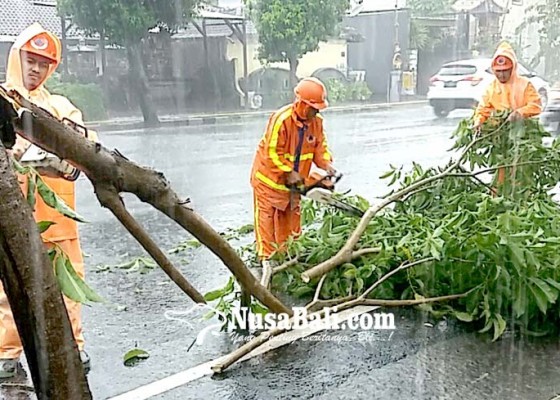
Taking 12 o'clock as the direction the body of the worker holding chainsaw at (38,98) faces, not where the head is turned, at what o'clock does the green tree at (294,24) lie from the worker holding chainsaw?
The green tree is roughly at 7 o'clock from the worker holding chainsaw.

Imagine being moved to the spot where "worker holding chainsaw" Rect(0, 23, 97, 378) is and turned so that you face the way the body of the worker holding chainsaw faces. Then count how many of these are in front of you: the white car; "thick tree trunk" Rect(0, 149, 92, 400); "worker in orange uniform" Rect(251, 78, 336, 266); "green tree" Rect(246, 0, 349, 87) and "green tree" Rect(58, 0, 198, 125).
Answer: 1

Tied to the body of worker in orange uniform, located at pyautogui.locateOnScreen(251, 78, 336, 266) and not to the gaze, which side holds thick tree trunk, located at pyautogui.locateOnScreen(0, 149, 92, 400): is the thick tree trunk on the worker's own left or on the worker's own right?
on the worker's own right

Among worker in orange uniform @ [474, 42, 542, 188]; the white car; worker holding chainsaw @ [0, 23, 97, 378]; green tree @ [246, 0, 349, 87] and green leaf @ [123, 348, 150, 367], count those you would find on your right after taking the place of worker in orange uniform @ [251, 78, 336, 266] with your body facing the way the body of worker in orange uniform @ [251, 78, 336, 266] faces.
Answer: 2

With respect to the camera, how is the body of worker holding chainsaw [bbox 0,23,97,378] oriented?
toward the camera

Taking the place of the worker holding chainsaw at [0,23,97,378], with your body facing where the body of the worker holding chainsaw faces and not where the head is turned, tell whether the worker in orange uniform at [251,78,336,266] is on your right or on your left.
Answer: on your left

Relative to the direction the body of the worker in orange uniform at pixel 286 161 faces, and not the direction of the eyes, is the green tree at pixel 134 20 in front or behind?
behind

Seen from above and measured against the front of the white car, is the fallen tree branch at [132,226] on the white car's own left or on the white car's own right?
on the white car's own right

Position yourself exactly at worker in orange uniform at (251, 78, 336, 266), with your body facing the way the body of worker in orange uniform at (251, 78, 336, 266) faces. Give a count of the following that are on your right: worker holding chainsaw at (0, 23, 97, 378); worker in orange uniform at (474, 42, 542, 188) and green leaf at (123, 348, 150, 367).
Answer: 2

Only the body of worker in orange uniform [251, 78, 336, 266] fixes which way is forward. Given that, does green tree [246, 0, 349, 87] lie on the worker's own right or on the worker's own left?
on the worker's own left

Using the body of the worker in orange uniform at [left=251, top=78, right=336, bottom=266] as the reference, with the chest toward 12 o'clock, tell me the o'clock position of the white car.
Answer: The white car is roughly at 8 o'clock from the worker in orange uniform.

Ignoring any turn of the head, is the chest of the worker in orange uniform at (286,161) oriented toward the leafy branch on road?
yes

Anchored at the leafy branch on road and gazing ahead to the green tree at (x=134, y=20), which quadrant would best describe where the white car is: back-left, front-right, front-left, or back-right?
front-right
